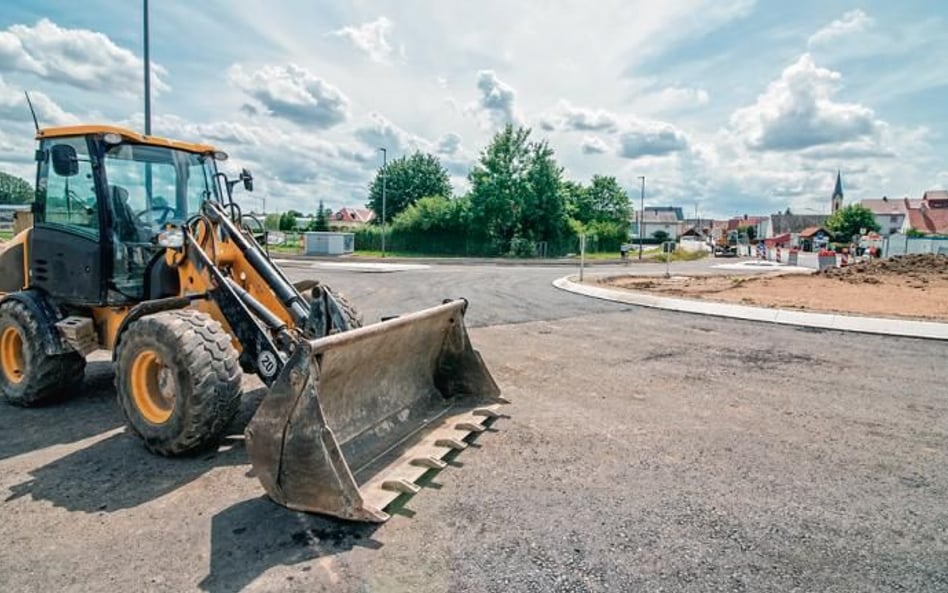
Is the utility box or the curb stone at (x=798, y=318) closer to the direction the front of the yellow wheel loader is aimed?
the curb stone

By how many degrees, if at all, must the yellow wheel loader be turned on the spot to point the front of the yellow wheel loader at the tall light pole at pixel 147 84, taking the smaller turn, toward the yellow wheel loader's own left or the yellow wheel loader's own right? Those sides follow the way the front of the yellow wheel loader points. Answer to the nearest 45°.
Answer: approximately 135° to the yellow wheel loader's own left

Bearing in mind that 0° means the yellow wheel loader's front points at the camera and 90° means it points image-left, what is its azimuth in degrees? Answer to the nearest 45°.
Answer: approximately 315°

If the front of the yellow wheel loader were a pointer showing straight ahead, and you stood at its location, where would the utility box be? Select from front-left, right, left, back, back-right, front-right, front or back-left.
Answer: back-left

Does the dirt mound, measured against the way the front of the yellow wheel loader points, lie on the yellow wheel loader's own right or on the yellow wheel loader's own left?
on the yellow wheel loader's own left

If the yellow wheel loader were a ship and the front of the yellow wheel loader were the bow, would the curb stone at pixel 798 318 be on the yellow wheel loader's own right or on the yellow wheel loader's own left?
on the yellow wheel loader's own left

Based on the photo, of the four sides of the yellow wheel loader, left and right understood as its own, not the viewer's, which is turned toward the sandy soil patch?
left

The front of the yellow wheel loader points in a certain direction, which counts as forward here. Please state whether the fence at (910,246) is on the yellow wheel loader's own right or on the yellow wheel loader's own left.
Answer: on the yellow wheel loader's own left

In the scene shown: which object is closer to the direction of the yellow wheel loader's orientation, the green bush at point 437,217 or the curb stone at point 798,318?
the curb stone

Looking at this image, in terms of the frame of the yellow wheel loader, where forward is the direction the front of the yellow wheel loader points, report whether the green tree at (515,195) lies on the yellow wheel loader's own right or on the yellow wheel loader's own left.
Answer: on the yellow wheel loader's own left
